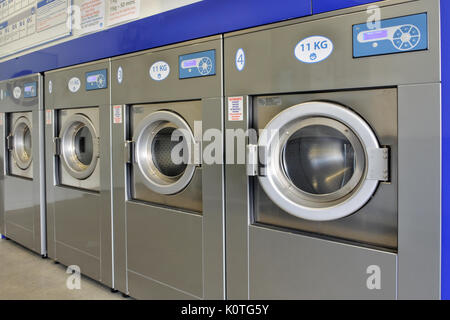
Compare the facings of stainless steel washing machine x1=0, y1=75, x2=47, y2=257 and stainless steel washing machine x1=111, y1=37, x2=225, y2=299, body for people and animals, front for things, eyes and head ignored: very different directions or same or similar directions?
same or similar directions

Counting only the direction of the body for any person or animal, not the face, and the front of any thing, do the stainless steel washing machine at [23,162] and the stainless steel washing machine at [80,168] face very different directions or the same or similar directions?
same or similar directions

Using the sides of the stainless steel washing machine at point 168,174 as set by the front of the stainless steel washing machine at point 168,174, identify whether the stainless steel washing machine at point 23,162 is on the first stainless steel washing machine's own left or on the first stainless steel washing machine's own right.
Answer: on the first stainless steel washing machine's own right

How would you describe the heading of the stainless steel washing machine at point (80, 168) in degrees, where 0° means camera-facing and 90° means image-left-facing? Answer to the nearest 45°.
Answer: approximately 45°

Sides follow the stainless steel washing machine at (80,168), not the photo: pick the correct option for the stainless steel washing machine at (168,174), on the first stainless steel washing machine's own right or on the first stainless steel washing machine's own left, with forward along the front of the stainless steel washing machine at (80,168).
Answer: on the first stainless steel washing machine's own left

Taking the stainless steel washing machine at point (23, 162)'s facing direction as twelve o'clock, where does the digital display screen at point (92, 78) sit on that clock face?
The digital display screen is roughly at 10 o'clock from the stainless steel washing machine.

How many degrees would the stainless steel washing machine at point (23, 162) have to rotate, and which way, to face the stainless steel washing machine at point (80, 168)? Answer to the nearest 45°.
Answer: approximately 45° to its left

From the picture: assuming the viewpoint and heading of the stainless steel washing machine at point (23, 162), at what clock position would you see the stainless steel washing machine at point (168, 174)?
the stainless steel washing machine at point (168, 174) is roughly at 10 o'clock from the stainless steel washing machine at point (23, 162).

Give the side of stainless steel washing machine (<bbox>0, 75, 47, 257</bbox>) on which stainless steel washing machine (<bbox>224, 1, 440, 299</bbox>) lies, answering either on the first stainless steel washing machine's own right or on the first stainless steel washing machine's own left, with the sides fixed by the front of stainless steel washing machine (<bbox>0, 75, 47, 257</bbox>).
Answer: on the first stainless steel washing machine's own left

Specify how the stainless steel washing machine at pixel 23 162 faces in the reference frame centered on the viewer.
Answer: facing the viewer and to the left of the viewer

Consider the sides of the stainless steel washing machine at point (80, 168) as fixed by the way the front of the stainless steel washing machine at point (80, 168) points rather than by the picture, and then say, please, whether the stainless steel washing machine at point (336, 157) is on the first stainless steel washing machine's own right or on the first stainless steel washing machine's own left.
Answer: on the first stainless steel washing machine's own left

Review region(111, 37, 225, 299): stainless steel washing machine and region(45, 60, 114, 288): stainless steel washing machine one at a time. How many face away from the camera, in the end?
0

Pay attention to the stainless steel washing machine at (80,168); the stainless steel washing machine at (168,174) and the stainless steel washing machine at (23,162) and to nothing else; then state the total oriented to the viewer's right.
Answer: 0
